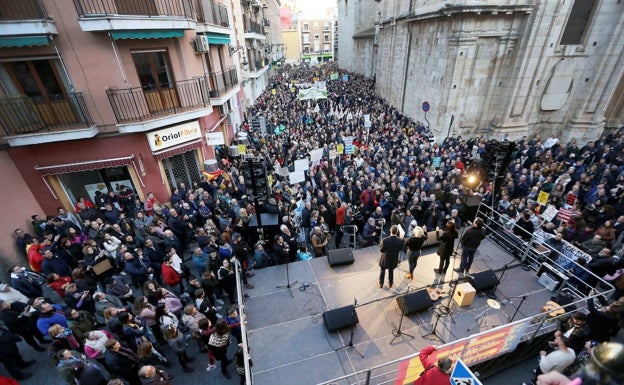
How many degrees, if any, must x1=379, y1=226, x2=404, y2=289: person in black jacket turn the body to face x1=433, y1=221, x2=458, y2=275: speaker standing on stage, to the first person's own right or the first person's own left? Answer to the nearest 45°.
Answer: approximately 45° to the first person's own right

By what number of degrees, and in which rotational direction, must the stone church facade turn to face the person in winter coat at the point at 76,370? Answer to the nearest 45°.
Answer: approximately 45° to its left

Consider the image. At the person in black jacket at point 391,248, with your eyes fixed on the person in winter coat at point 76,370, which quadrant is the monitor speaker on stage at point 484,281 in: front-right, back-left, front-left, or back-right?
back-left

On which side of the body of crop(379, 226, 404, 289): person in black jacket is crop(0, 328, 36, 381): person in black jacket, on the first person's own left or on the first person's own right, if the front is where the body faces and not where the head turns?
on the first person's own left

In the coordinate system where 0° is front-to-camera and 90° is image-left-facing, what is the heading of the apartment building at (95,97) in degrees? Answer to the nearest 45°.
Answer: approximately 315°

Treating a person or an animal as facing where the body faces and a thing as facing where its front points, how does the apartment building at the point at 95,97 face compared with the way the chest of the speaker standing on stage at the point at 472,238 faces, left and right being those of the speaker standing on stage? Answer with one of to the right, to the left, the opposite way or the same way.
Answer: to the right

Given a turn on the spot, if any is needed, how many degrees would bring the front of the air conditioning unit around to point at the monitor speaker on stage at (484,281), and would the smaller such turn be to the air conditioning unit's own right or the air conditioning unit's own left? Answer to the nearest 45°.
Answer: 0° — it already faces it

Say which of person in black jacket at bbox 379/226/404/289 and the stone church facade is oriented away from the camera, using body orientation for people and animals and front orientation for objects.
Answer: the person in black jacket

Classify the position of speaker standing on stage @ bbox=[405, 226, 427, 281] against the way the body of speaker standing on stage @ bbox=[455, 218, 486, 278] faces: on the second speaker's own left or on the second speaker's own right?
on the second speaker's own left

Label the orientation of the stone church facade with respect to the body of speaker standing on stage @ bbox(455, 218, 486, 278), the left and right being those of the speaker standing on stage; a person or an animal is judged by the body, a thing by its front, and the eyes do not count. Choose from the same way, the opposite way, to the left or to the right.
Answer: to the left

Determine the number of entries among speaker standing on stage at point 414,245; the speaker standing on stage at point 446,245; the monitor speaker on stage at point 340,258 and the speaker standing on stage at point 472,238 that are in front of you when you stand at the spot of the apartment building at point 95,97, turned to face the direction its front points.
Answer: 4

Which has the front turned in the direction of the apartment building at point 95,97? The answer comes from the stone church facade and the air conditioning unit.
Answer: the stone church facade

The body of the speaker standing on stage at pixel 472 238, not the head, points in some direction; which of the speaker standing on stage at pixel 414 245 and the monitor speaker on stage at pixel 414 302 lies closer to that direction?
the speaker standing on stage

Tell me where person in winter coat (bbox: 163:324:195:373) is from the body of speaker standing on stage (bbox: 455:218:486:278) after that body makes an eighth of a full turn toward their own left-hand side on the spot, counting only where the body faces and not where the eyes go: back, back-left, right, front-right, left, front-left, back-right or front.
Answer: front-left

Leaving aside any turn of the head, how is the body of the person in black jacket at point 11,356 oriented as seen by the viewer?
to the viewer's right

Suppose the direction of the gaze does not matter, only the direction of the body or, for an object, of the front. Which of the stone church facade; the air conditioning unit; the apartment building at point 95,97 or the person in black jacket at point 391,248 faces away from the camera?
the person in black jacket

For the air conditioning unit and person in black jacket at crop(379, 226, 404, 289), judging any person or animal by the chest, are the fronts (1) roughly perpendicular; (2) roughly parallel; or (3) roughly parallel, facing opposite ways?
roughly perpendicular

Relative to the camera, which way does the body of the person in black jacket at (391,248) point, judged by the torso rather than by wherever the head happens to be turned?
away from the camera

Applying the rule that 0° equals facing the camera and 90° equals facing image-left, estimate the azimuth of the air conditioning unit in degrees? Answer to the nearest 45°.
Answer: approximately 315°

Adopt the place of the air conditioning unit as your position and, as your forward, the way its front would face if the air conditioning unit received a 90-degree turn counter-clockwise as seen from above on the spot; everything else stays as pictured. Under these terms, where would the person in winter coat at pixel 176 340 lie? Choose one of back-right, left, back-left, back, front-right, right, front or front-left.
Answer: back-right

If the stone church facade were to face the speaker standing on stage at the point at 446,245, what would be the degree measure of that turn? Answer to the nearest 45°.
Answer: approximately 45° to its left
